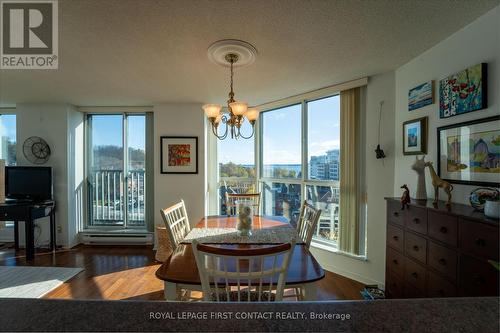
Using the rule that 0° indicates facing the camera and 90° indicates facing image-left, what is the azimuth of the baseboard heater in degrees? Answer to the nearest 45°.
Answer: approximately 0°

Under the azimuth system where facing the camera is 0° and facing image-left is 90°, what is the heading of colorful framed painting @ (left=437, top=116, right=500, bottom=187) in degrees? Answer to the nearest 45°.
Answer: approximately 45°

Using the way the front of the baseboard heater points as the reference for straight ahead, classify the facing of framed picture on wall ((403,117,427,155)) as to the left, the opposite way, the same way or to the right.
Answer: to the right

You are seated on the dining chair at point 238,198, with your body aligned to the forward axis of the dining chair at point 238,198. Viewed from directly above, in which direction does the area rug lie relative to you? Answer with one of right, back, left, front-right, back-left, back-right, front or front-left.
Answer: right

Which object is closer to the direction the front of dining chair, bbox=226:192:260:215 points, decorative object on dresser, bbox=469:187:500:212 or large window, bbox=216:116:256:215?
the decorative object on dresser

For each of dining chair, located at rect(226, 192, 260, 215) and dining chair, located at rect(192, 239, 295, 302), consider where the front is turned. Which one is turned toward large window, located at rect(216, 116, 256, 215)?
dining chair, located at rect(192, 239, 295, 302)

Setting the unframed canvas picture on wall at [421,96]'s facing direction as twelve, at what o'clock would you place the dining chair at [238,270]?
The dining chair is roughly at 11 o'clock from the unframed canvas picture on wall.

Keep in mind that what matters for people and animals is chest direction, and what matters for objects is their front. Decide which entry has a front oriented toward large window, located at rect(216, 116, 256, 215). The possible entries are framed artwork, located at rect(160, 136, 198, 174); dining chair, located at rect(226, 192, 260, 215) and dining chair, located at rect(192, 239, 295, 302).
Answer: dining chair, located at rect(192, 239, 295, 302)

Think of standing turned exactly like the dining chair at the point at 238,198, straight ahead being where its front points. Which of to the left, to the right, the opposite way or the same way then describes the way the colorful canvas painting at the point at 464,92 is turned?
to the right

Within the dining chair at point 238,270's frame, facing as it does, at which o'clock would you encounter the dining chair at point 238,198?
the dining chair at point 238,198 is roughly at 12 o'clock from the dining chair at point 238,270.

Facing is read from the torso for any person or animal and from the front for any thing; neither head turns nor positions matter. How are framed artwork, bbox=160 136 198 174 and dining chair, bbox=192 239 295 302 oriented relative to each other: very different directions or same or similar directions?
very different directions

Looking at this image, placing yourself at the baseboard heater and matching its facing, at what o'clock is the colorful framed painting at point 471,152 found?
The colorful framed painting is roughly at 11 o'clock from the baseboard heater.

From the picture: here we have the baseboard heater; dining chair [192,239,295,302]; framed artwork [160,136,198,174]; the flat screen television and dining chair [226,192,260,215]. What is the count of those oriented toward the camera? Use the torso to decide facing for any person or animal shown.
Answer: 4

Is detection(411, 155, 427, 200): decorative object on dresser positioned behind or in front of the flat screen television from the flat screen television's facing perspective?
in front
